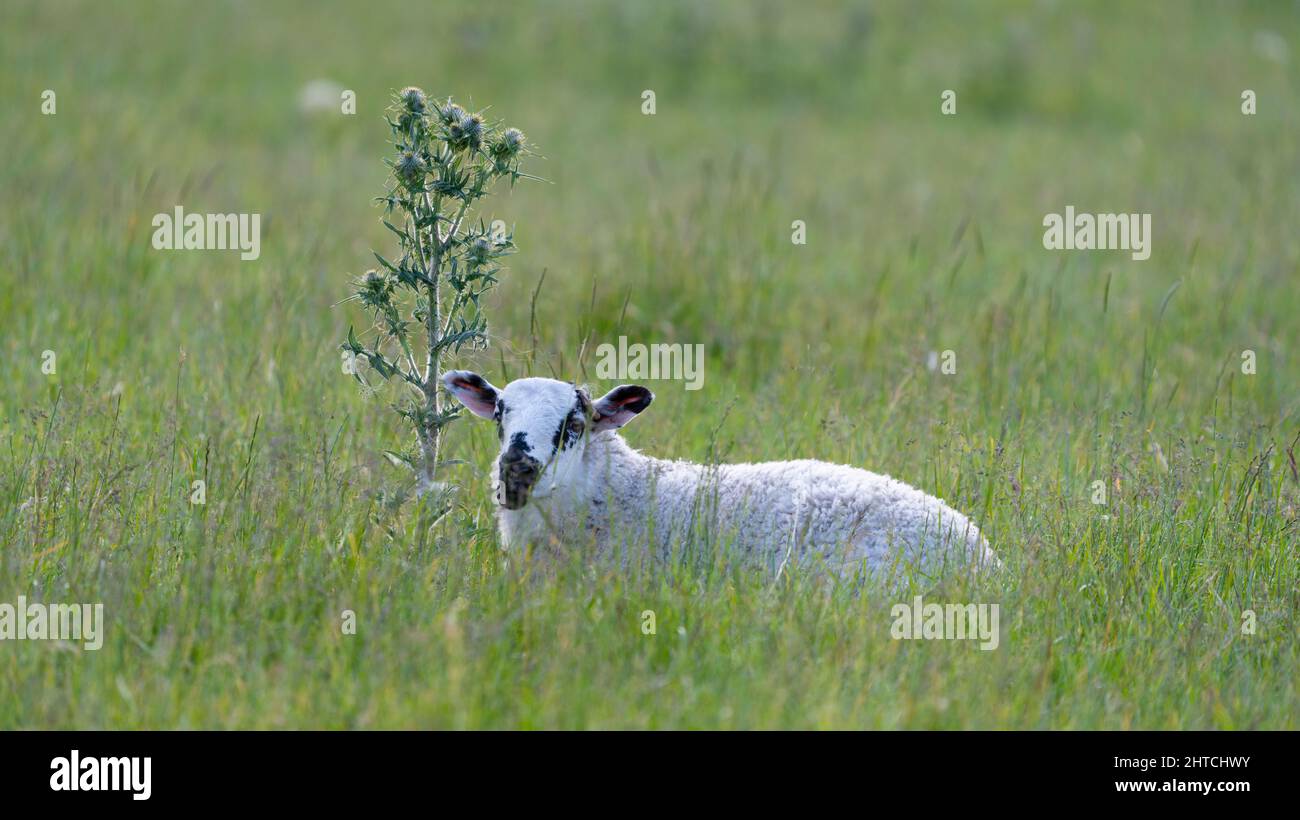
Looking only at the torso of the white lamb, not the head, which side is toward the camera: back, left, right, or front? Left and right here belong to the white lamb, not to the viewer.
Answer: left
